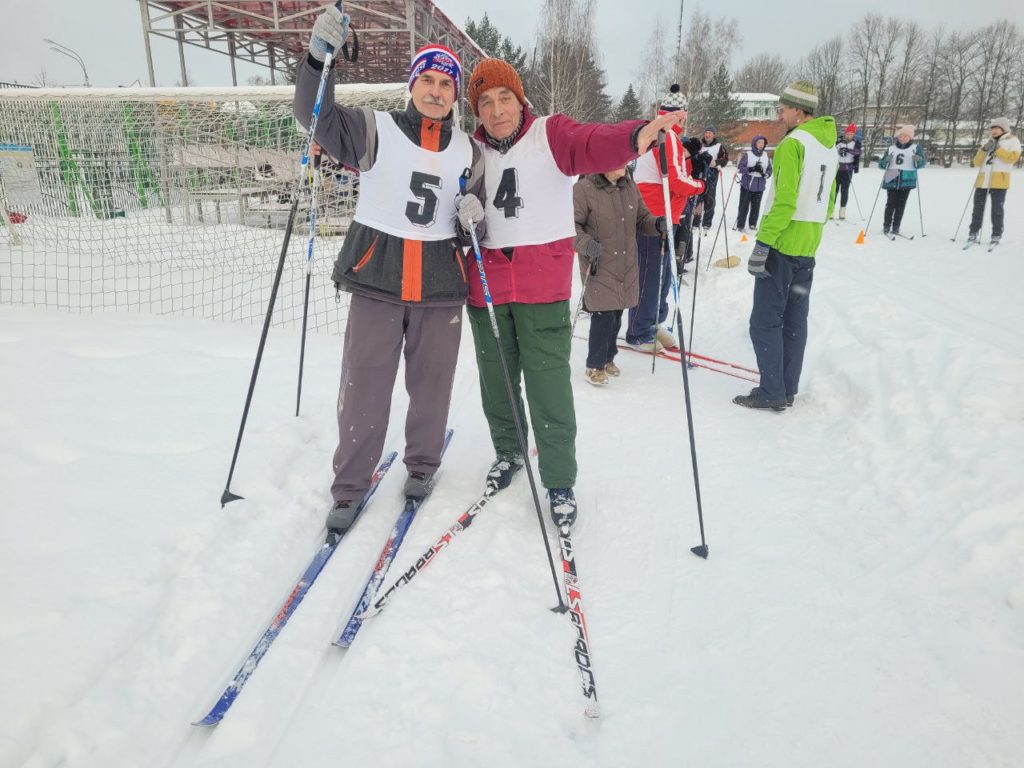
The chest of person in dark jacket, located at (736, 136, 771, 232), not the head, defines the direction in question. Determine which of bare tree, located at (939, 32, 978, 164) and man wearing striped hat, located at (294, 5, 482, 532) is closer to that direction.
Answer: the man wearing striped hat

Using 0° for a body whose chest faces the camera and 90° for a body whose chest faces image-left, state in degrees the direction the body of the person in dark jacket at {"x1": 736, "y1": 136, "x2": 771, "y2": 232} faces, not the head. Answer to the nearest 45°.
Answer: approximately 0°

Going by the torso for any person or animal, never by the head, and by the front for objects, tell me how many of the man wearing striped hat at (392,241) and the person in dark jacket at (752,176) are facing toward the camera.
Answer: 2

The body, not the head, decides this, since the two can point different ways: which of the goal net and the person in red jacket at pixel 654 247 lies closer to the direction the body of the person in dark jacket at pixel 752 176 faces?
the person in red jacket

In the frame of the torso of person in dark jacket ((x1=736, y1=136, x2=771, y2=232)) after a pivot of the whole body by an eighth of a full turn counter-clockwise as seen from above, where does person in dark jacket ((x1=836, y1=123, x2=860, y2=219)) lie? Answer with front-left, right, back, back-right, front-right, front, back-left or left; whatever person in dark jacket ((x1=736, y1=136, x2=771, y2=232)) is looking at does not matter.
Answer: left

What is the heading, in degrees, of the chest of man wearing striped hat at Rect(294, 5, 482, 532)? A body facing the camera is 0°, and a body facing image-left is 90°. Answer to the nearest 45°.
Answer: approximately 0°

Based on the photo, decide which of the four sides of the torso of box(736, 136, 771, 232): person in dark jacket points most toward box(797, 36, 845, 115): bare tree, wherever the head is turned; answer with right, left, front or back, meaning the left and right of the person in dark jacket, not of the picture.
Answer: back
